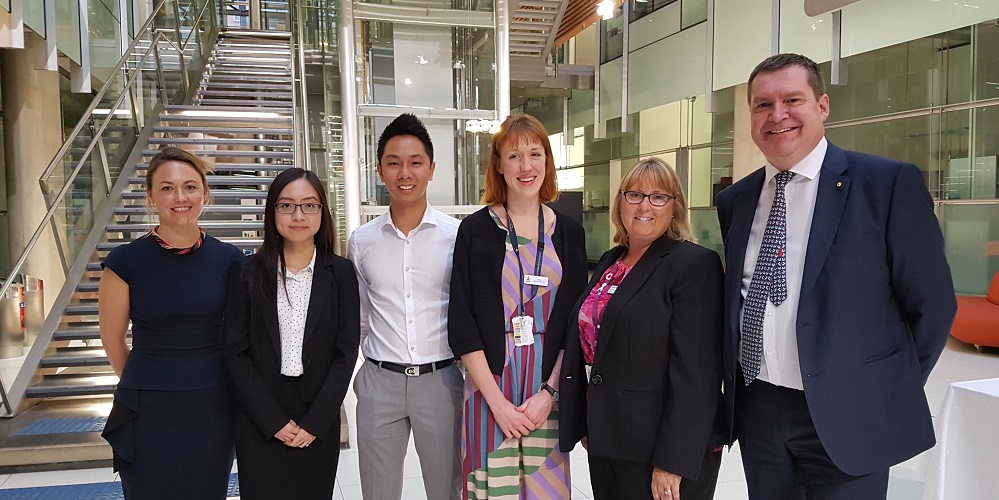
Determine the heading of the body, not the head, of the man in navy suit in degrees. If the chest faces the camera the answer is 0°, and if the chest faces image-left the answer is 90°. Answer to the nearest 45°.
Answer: approximately 45°

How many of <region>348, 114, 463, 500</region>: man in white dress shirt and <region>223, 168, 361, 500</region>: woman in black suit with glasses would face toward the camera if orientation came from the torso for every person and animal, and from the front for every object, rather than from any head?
2
